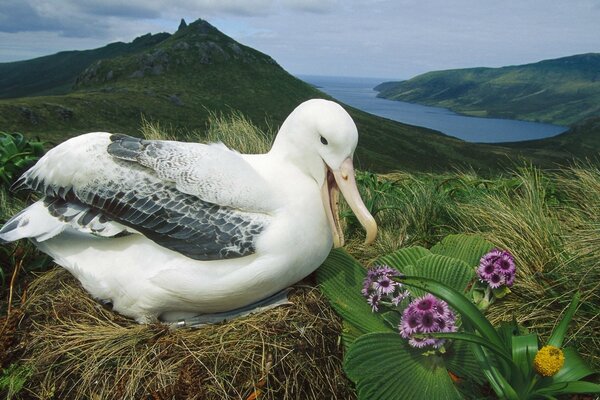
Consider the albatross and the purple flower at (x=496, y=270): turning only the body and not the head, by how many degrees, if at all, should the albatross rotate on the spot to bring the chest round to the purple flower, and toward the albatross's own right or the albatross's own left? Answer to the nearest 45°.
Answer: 0° — it already faces it

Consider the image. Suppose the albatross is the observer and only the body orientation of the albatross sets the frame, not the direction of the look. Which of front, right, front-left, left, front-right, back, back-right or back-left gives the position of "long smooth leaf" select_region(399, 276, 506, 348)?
front-right

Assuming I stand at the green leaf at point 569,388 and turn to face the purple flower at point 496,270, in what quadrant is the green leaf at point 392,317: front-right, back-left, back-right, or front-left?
front-left

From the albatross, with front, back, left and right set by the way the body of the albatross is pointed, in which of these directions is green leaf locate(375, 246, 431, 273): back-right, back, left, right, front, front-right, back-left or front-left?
front

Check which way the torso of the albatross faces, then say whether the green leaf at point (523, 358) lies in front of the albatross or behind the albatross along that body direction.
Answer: in front

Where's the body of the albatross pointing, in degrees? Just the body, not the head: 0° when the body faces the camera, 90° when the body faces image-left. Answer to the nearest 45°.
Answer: approximately 270°

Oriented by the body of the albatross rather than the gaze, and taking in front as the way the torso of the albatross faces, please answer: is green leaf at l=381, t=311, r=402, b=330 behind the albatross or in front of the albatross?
in front

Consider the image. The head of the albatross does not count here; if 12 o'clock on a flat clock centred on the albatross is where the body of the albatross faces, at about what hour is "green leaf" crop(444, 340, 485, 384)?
The green leaf is roughly at 1 o'clock from the albatross.

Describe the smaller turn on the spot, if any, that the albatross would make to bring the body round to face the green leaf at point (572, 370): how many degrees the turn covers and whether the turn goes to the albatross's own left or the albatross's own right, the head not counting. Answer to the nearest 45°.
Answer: approximately 45° to the albatross's own right

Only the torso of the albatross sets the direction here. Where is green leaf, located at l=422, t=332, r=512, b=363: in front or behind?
in front

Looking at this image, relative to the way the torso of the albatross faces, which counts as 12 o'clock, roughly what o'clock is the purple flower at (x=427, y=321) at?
The purple flower is roughly at 1 o'clock from the albatross.

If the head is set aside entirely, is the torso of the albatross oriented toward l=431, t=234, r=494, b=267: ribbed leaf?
yes

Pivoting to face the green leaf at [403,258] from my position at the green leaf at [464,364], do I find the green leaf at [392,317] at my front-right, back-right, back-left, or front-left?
front-left
